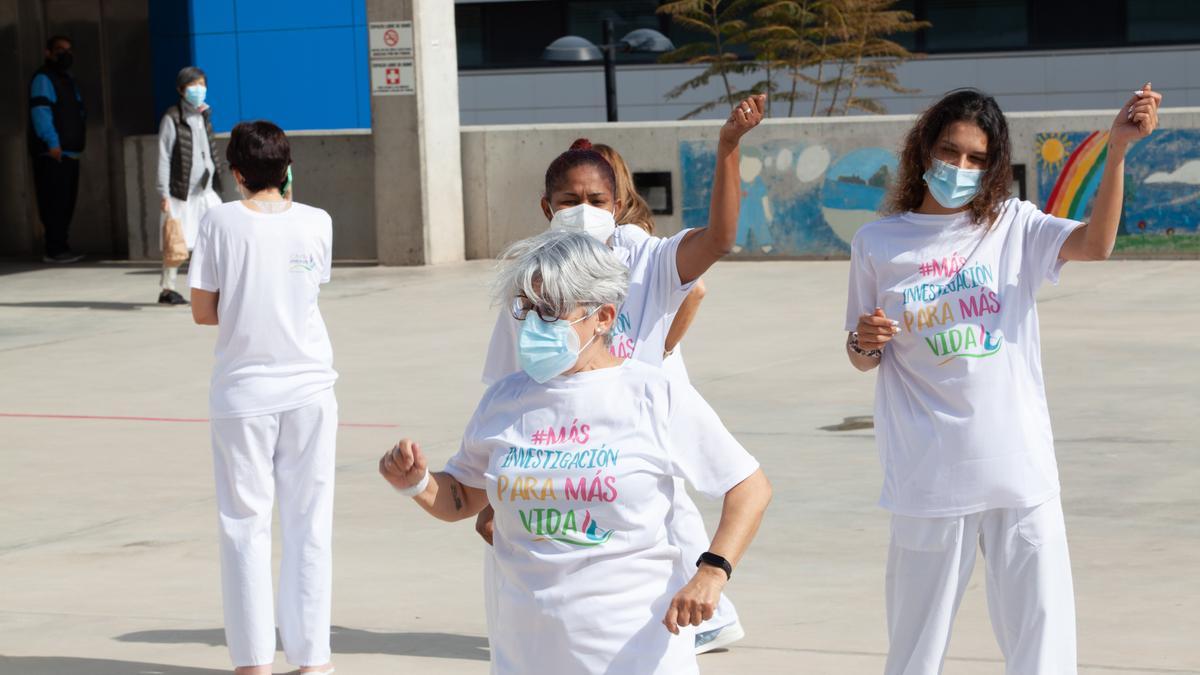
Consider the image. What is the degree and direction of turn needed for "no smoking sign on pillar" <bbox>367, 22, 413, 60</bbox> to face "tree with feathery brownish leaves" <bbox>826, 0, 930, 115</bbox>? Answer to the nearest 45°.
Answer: approximately 135° to its left

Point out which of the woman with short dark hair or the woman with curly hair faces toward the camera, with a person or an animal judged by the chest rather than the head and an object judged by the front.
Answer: the woman with curly hair

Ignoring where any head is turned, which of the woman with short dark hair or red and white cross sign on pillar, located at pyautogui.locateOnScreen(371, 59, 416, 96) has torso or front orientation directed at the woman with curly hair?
the red and white cross sign on pillar

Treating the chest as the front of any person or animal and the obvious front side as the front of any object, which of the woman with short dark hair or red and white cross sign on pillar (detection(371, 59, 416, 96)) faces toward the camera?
the red and white cross sign on pillar

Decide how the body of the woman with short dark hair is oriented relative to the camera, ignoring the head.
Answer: away from the camera

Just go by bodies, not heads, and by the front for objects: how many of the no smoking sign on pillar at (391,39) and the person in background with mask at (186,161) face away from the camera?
0

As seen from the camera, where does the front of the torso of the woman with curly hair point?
toward the camera

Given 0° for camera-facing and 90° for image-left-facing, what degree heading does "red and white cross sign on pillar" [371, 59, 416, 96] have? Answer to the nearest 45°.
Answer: approximately 0°

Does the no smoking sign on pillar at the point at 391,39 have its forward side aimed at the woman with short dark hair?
yes

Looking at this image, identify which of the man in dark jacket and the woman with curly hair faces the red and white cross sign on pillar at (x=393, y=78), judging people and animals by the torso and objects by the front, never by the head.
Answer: the man in dark jacket

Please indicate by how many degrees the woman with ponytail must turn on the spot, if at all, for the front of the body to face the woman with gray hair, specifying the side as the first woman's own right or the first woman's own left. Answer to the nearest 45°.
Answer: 0° — they already face them

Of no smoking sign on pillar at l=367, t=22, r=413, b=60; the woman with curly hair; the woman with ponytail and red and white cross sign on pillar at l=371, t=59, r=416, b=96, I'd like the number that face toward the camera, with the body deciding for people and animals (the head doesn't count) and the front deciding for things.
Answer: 4

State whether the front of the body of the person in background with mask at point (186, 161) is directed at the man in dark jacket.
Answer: no

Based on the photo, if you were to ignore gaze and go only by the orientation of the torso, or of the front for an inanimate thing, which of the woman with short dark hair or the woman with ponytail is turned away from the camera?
the woman with short dark hair

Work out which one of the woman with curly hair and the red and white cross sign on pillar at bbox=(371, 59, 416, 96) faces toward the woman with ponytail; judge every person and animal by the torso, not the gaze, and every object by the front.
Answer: the red and white cross sign on pillar

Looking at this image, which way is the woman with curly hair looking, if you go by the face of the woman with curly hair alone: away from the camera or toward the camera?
toward the camera

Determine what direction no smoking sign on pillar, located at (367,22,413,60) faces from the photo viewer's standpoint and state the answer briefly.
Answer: facing the viewer

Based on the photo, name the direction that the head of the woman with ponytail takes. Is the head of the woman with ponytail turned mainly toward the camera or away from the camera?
toward the camera

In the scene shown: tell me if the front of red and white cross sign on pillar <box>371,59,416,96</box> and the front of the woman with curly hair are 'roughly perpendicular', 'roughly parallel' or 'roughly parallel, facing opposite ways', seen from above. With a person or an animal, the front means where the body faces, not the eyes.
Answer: roughly parallel

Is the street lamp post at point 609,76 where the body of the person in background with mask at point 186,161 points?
no

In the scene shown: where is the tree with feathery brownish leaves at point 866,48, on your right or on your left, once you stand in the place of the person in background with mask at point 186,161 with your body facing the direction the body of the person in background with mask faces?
on your left
